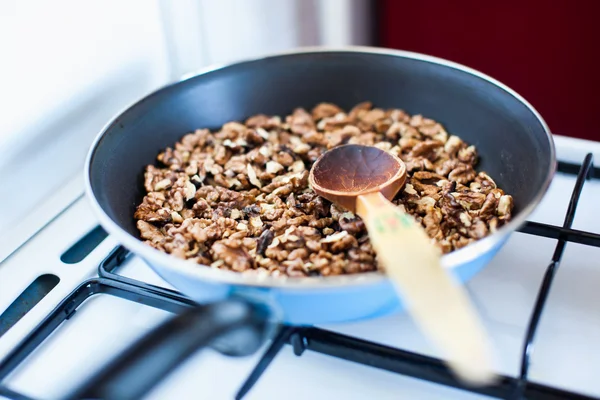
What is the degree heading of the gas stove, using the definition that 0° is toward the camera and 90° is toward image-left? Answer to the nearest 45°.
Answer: approximately 315°
